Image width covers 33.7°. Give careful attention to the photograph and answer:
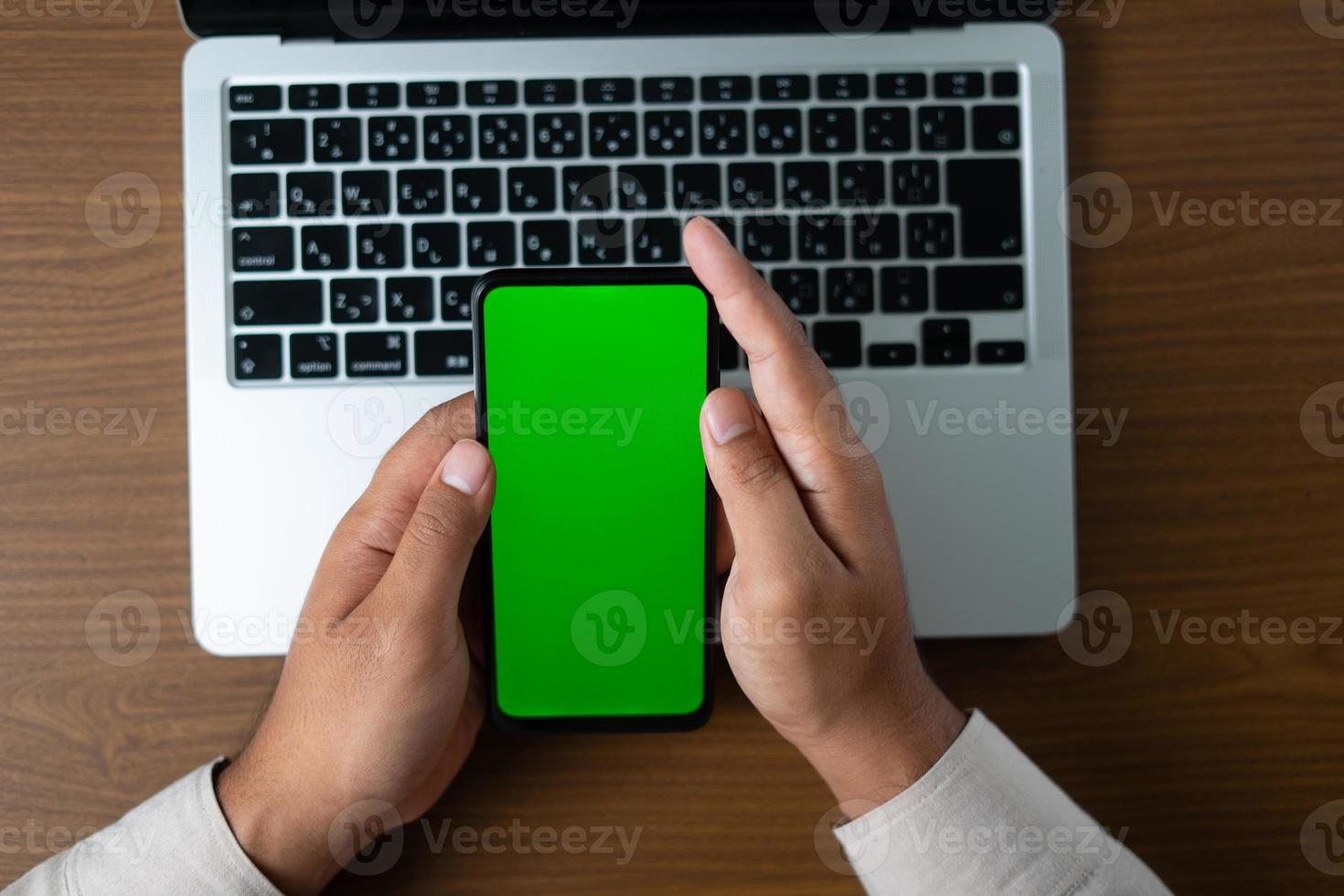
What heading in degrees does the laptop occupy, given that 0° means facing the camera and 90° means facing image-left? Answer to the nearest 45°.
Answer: approximately 0°
